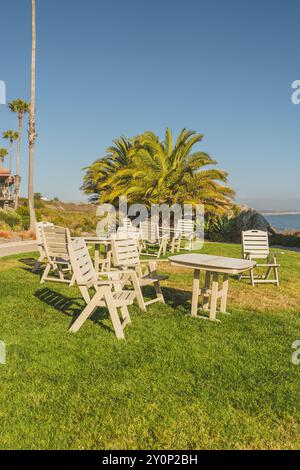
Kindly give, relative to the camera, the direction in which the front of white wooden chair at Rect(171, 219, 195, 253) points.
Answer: facing the viewer and to the left of the viewer

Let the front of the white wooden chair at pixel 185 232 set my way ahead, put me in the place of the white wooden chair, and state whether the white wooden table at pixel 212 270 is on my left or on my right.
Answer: on my left

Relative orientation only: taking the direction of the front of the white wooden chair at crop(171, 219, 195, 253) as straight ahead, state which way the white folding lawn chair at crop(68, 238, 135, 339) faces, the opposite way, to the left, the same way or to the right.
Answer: to the left

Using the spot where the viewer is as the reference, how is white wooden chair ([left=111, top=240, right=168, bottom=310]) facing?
facing the viewer and to the right of the viewer

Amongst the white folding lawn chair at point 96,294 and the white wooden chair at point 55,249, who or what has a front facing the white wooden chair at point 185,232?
the white wooden chair at point 55,249

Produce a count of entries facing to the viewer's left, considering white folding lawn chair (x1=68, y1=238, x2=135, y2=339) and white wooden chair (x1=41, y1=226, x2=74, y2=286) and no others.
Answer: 0

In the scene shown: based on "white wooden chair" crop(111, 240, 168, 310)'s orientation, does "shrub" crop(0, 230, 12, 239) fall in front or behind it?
behind

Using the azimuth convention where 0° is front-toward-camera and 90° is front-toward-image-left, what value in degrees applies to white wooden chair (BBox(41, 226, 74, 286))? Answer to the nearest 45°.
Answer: approximately 225°

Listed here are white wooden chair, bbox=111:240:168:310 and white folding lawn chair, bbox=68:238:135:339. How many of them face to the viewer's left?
0

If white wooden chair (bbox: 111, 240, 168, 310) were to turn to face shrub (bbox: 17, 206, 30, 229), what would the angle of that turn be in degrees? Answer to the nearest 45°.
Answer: approximately 180°

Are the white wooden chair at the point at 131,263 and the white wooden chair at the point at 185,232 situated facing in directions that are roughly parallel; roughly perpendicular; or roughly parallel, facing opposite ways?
roughly perpendicular

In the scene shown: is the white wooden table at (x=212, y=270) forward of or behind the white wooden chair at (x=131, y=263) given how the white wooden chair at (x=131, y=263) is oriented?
forward

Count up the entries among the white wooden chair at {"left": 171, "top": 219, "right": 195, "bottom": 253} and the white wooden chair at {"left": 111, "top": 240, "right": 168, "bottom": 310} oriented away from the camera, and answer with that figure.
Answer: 0
